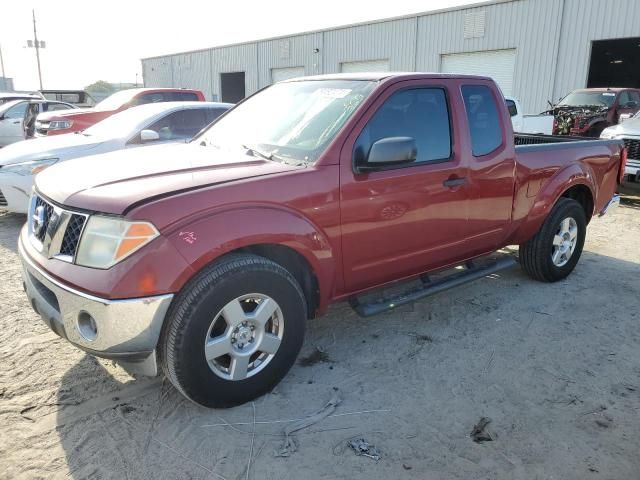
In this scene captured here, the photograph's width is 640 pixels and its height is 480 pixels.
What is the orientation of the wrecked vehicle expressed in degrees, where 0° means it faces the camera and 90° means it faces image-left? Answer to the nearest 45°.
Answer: approximately 45°

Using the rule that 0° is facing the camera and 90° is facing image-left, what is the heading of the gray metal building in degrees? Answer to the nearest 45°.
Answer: approximately 45°

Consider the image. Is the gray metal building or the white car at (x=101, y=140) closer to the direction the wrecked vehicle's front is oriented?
the white car

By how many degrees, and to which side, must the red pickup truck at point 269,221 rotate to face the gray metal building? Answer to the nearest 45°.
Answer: approximately 135° to its right

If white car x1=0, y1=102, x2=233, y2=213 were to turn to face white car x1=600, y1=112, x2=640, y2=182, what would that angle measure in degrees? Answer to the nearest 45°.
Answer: approximately 135° to its left

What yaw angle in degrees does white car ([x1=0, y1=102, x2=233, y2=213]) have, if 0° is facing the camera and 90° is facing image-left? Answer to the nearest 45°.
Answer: approximately 45°

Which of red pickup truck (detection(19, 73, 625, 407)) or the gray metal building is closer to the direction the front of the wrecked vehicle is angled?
the red pickup truck
